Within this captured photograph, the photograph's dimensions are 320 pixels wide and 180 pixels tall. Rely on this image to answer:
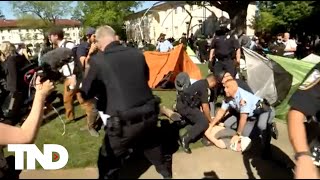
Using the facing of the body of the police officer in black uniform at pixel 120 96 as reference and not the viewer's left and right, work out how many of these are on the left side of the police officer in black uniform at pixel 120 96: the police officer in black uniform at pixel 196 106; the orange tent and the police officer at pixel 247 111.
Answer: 0

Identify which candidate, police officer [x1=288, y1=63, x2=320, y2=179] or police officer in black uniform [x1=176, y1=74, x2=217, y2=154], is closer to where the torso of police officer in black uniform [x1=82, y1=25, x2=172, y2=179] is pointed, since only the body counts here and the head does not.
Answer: the police officer in black uniform

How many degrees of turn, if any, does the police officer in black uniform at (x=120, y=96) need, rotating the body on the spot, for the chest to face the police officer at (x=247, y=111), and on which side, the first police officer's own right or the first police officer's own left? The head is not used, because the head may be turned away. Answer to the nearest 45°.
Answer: approximately 90° to the first police officer's own right

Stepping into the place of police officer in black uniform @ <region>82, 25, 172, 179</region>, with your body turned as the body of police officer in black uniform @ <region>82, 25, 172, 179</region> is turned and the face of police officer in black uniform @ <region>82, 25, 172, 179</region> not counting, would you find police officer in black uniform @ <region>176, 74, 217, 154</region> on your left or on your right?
on your right

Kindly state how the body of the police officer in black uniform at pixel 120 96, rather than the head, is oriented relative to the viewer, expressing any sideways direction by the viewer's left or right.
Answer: facing away from the viewer and to the left of the viewer

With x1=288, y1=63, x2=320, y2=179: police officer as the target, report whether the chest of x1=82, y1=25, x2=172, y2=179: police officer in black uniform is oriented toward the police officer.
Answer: no
